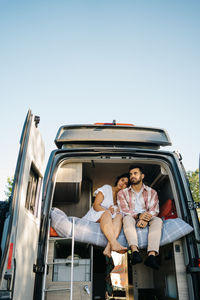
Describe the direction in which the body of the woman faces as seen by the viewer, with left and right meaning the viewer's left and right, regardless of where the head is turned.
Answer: facing the viewer and to the right of the viewer

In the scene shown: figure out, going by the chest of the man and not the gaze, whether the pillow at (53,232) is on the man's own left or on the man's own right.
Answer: on the man's own right

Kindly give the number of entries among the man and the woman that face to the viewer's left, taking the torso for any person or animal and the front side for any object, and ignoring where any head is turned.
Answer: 0

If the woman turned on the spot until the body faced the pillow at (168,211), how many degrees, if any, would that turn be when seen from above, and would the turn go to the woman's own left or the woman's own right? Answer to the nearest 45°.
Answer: approximately 45° to the woman's own left

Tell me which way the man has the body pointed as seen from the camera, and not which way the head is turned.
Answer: toward the camera
